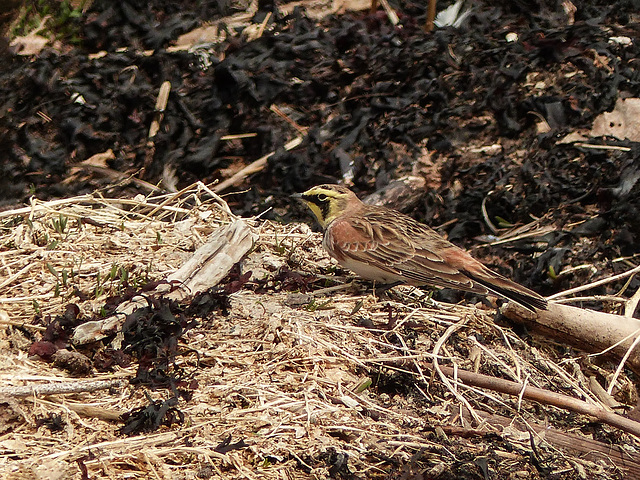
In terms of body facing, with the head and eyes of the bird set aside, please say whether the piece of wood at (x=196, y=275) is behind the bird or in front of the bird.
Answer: in front

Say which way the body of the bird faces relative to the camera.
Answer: to the viewer's left

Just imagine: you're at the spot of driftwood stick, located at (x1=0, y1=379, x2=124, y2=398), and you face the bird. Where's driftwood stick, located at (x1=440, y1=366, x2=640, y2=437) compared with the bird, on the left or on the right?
right

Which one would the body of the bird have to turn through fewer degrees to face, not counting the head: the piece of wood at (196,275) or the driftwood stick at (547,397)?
the piece of wood

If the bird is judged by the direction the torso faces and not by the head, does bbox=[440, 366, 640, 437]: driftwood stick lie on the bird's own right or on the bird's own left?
on the bird's own left

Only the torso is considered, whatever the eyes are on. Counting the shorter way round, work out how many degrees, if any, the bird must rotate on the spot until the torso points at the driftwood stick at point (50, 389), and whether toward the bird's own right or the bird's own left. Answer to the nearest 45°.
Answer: approximately 45° to the bird's own left

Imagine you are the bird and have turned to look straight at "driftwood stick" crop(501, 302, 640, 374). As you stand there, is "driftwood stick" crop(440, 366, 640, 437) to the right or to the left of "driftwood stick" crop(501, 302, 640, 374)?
right

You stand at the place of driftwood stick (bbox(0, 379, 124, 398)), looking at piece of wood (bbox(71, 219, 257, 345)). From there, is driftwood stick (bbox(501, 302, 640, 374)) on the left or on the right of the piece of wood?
right

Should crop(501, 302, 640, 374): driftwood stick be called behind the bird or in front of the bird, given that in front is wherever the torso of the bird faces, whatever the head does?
behind

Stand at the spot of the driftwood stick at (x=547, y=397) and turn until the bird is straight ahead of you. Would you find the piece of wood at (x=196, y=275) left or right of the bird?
left
